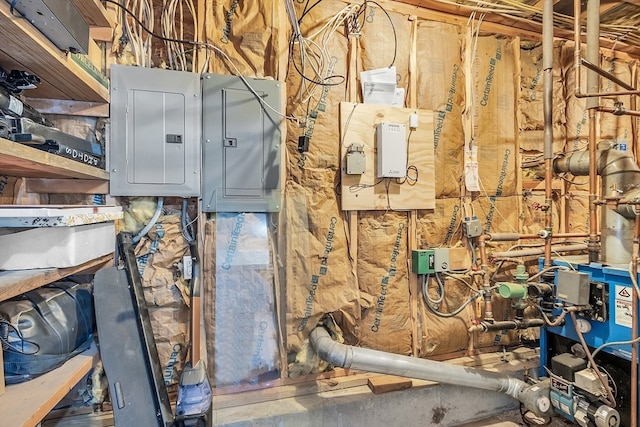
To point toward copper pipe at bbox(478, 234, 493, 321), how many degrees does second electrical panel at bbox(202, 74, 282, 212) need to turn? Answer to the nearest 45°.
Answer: approximately 90° to its left

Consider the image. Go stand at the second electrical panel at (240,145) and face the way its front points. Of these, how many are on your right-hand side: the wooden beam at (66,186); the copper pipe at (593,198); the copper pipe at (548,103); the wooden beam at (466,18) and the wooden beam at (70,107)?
2

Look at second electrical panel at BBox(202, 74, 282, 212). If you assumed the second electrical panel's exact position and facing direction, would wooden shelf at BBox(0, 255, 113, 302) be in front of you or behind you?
in front

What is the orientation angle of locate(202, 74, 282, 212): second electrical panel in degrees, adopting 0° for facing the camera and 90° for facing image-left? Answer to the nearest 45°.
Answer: approximately 0°

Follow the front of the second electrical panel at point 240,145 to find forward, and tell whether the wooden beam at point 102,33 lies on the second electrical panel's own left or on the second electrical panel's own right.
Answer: on the second electrical panel's own right

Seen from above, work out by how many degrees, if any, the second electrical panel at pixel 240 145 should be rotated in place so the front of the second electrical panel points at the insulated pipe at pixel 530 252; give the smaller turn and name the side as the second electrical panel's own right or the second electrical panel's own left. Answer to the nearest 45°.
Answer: approximately 90° to the second electrical panel's own left

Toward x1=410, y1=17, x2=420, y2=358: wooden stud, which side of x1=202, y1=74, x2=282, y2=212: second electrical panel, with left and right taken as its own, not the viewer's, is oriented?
left

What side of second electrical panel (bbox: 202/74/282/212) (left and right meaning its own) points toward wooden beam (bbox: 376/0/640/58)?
left

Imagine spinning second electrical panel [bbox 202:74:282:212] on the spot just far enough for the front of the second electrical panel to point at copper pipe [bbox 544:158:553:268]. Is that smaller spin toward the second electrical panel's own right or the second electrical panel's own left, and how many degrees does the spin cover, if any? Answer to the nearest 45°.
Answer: approximately 90° to the second electrical panel's own left

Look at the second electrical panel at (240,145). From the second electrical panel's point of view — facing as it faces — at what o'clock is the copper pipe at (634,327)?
The copper pipe is roughly at 10 o'clock from the second electrical panel.
